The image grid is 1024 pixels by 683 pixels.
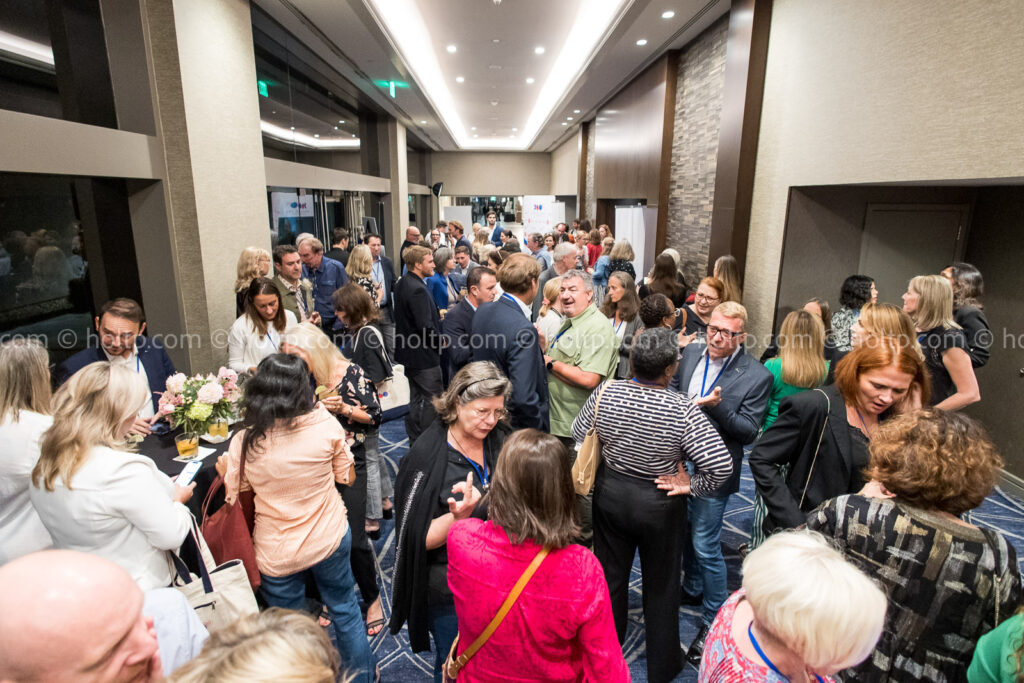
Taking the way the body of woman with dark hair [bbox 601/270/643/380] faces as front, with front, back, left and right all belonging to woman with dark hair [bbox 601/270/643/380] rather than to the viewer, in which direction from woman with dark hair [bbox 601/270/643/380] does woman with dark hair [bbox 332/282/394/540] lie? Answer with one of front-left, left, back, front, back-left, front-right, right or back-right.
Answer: front

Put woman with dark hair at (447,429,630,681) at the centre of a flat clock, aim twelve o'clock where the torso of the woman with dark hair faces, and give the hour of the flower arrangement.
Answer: The flower arrangement is roughly at 10 o'clock from the woman with dark hair.

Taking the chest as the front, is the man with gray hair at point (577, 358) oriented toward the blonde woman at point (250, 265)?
no

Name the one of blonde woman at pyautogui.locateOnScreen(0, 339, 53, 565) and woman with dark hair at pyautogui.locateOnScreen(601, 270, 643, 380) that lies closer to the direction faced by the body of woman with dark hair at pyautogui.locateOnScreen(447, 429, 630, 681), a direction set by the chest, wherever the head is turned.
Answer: the woman with dark hair

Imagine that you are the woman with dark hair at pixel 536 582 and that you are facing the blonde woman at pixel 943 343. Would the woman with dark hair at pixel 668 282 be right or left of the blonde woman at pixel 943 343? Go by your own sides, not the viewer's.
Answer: left

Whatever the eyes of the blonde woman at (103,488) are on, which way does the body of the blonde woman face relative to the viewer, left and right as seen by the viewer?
facing away from the viewer and to the right of the viewer

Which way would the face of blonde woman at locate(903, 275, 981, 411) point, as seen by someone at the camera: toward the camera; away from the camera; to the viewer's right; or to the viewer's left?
to the viewer's left

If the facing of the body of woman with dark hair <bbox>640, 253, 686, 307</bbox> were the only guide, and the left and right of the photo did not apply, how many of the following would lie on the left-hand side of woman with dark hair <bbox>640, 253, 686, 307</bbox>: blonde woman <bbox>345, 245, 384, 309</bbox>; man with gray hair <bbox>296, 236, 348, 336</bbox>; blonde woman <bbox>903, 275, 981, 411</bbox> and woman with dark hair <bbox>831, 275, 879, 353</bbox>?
2

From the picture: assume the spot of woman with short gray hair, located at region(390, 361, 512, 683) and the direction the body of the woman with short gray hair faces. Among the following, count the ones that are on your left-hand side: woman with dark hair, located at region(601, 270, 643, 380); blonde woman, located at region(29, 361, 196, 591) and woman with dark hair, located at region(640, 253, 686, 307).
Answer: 2

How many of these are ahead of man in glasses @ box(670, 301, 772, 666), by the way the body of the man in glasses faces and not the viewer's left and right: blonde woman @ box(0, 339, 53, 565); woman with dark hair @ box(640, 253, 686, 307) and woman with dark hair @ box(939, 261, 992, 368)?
1

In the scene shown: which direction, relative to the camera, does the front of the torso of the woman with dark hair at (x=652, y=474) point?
away from the camera

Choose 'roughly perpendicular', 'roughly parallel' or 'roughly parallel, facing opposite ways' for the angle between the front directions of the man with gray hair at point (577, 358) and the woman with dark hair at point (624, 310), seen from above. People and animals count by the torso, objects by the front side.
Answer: roughly parallel

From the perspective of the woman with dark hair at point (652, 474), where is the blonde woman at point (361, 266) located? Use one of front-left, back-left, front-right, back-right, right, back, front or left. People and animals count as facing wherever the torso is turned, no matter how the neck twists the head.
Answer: front-left
